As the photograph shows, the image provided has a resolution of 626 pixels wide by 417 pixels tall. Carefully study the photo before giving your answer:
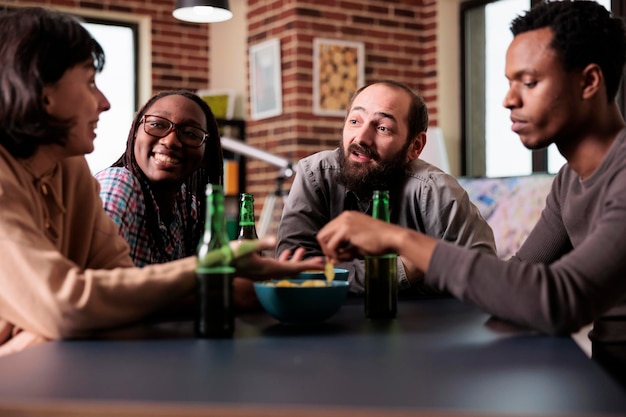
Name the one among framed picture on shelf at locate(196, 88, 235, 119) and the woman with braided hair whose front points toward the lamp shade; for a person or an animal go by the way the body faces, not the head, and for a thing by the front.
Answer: the framed picture on shelf

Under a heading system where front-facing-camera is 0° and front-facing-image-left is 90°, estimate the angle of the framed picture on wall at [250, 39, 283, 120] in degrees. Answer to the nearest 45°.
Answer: approximately 45°

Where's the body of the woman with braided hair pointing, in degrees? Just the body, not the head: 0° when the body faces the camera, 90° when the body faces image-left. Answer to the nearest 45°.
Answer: approximately 315°

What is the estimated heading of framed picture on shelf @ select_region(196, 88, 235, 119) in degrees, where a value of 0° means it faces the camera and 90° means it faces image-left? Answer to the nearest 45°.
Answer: approximately 0°

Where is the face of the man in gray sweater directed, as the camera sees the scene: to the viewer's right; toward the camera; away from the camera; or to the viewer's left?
to the viewer's left

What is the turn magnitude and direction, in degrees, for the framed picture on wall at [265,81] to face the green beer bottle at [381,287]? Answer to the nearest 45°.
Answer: approximately 45° to its left

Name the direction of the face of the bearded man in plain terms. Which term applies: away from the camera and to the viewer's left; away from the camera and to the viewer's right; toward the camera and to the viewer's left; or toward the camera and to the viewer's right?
toward the camera and to the viewer's left
